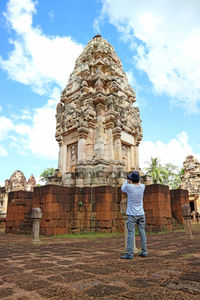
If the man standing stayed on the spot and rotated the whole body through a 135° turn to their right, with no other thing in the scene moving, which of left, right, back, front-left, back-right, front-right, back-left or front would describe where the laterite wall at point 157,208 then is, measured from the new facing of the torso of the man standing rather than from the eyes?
left

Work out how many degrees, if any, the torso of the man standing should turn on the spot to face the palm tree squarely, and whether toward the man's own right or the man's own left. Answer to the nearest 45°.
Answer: approximately 45° to the man's own right

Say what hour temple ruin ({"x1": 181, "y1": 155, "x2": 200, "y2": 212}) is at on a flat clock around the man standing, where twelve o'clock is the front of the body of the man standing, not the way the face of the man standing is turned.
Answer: The temple ruin is roughly at 2 o'clock from the man standing.

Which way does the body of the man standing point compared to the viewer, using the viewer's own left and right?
facing away from the viewer and to the left of the viewer

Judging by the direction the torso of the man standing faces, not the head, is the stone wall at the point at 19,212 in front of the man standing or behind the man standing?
in front

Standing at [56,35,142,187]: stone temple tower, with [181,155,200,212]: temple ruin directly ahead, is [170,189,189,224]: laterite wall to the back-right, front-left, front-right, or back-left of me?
front-right

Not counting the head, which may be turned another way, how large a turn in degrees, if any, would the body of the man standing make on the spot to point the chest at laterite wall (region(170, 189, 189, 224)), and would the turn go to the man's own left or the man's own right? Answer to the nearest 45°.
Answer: approximately 45° to the man's own right

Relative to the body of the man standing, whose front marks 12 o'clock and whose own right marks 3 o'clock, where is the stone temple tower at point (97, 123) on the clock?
The stone temple tower is roughly at 1 o'clock from the man standing.

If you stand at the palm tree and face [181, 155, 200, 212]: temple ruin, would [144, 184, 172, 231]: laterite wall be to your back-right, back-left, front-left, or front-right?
front-right

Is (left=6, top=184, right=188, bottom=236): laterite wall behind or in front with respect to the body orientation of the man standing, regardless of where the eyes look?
in front
